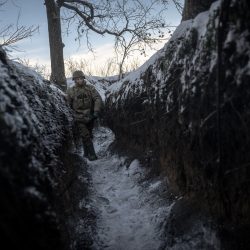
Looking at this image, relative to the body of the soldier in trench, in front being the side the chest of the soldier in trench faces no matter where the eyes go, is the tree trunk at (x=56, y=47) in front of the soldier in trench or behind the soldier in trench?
behind

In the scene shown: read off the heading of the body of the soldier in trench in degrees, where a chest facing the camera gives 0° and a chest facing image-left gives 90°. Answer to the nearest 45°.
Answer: approximately 0°
